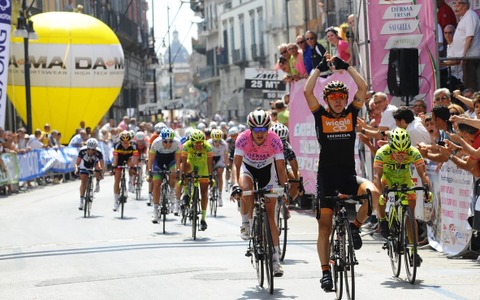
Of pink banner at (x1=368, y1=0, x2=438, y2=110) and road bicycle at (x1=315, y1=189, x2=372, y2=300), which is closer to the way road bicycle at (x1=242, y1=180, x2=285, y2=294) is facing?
the road bicycle

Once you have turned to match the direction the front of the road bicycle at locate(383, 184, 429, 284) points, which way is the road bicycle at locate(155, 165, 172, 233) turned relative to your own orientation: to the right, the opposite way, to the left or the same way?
the same way

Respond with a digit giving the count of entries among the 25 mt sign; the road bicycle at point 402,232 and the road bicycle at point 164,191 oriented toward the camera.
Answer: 3

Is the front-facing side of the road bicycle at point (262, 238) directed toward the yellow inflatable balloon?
no

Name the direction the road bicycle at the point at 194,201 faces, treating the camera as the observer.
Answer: facing the viewer

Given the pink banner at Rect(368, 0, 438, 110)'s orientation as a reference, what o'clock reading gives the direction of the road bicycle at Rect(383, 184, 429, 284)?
The road bicycle is roughly at 12 o'clock from the pink banner.

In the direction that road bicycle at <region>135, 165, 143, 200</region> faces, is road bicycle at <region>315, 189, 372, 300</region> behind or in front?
in front

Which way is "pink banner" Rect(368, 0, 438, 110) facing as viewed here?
toward the camera

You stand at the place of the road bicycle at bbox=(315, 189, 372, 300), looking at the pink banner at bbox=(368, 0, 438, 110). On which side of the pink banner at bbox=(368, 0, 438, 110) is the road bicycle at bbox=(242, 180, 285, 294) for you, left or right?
left

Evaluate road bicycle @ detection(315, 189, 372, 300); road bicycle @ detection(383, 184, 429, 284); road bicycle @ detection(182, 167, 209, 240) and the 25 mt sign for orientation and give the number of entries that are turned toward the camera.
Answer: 4

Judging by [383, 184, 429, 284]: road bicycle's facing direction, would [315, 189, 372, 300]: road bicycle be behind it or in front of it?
in front

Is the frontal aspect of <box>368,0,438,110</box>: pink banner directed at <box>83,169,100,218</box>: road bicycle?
no

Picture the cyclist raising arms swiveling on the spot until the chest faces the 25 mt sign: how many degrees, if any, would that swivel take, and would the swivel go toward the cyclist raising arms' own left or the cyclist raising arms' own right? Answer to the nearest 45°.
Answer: approximately 180°

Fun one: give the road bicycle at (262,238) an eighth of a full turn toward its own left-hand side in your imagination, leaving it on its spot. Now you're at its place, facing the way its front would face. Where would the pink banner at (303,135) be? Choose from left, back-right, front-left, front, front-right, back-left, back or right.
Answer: back-left

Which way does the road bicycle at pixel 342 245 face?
toward the camera

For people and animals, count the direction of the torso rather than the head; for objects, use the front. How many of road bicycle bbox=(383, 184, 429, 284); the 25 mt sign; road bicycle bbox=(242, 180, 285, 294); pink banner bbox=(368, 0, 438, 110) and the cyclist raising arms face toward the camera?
5

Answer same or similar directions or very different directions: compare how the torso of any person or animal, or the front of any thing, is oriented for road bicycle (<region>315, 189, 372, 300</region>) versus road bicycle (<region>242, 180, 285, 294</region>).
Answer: same or similar directions

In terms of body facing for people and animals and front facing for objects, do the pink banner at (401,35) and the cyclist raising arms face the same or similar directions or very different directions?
same or similar directions

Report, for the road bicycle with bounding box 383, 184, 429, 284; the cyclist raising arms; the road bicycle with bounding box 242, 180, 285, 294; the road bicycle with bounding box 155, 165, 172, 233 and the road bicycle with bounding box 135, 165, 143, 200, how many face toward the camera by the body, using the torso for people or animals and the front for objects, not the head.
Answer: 5

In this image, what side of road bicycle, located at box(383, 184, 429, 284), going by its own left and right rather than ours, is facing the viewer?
front

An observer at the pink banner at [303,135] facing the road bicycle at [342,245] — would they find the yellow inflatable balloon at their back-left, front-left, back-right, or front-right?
back-right

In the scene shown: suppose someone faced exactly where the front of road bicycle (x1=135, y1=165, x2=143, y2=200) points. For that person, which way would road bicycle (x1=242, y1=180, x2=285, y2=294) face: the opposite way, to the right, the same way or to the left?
the same way
